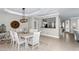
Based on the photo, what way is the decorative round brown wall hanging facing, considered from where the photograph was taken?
facing the viewer
